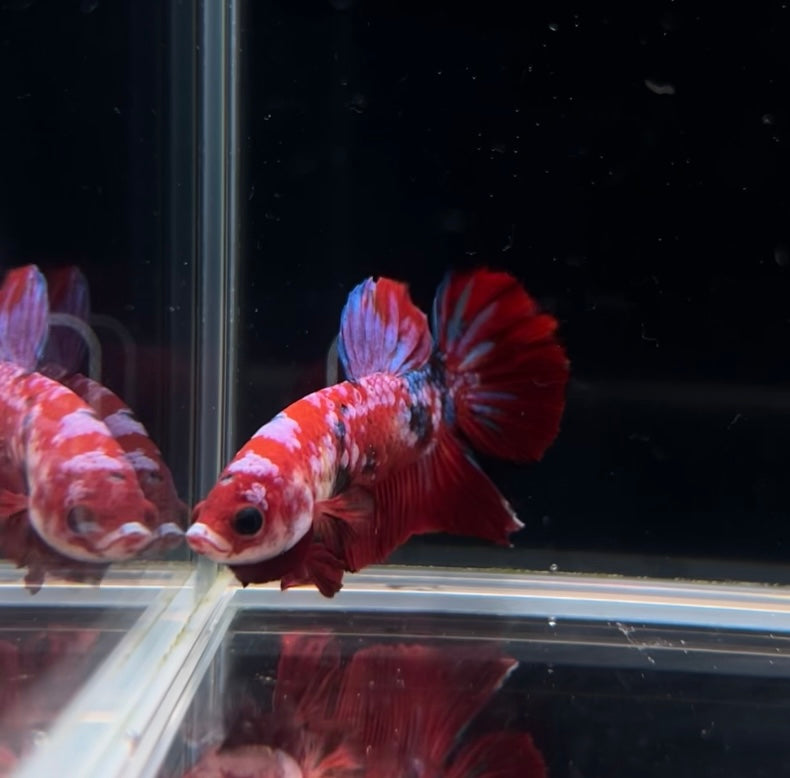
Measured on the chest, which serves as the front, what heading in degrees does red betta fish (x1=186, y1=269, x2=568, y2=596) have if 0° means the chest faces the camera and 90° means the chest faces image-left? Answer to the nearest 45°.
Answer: approximately 45°

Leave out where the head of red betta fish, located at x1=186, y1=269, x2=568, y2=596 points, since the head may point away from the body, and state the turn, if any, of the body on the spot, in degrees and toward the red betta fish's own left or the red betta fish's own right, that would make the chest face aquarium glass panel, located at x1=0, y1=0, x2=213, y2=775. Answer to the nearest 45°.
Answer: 0° — it already faces it
